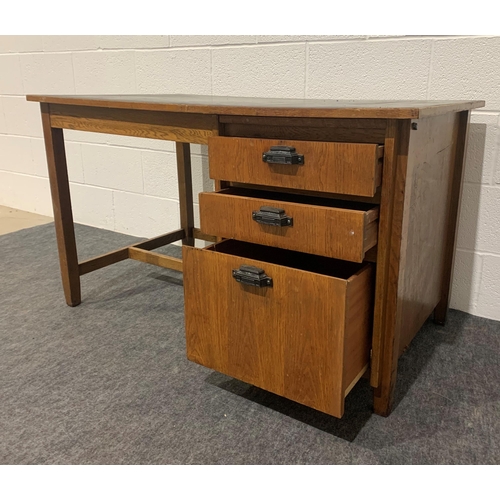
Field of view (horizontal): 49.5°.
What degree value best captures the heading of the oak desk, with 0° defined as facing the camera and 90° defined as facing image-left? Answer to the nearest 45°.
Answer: approximately 45°
